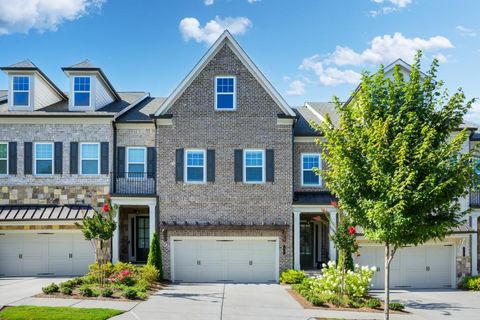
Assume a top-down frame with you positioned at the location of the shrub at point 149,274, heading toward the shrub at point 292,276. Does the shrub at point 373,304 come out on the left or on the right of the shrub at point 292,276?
right

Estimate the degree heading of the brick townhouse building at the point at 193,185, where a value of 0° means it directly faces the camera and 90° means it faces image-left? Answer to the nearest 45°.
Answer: approximately 0°

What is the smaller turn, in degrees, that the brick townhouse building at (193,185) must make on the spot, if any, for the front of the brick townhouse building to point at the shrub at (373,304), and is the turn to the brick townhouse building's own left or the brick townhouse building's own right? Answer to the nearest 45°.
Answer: approximately 45° to the brick townhouse building's own left
